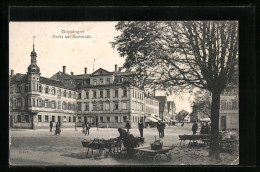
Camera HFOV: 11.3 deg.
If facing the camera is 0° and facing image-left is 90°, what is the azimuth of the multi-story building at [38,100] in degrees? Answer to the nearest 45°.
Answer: approximately 315°
